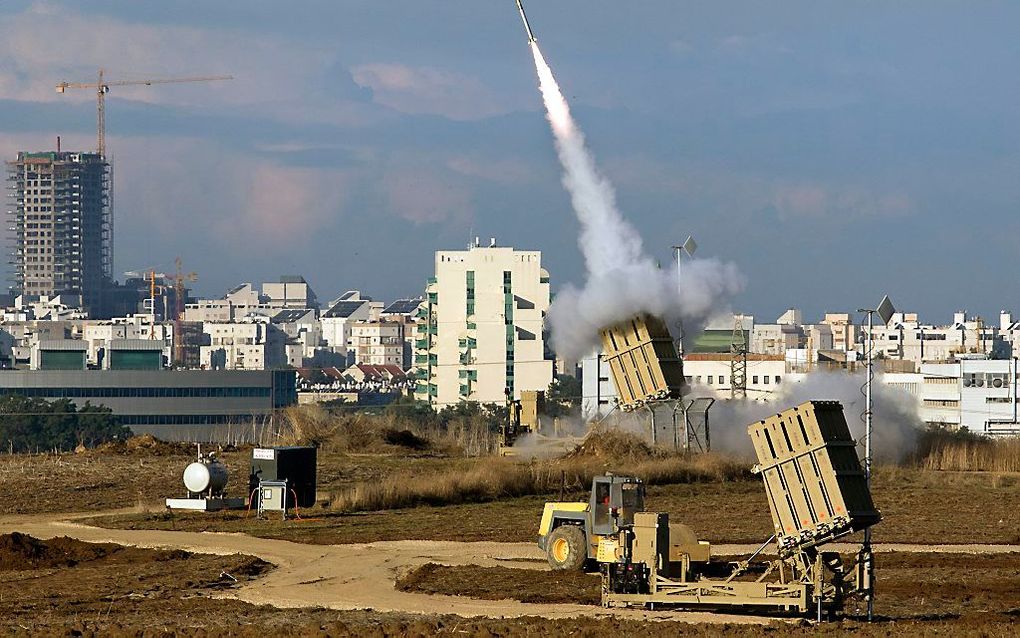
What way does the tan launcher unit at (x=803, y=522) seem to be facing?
to the viewer's left

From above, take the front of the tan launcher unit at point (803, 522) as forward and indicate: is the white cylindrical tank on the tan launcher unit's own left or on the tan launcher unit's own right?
on the tan launcher unit's own right
